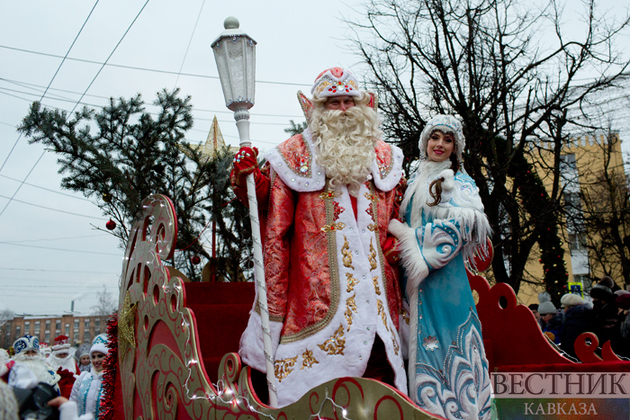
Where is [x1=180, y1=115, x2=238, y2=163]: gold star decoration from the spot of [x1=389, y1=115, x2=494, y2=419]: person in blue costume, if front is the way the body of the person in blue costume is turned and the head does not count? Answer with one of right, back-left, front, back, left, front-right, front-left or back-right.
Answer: right

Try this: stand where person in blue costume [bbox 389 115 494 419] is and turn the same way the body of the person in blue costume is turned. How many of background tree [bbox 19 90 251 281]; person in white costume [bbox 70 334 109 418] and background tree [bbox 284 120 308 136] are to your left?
0

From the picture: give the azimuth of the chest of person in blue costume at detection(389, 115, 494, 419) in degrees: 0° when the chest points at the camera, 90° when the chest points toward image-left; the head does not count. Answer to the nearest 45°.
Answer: approximately 45°

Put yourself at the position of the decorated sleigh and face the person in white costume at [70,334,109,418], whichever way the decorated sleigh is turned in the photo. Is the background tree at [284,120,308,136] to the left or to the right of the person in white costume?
right

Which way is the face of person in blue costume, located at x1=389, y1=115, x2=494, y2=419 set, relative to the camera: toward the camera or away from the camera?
toward the camera

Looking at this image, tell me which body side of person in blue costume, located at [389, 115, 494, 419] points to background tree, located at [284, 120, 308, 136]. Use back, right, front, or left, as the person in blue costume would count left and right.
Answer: right
